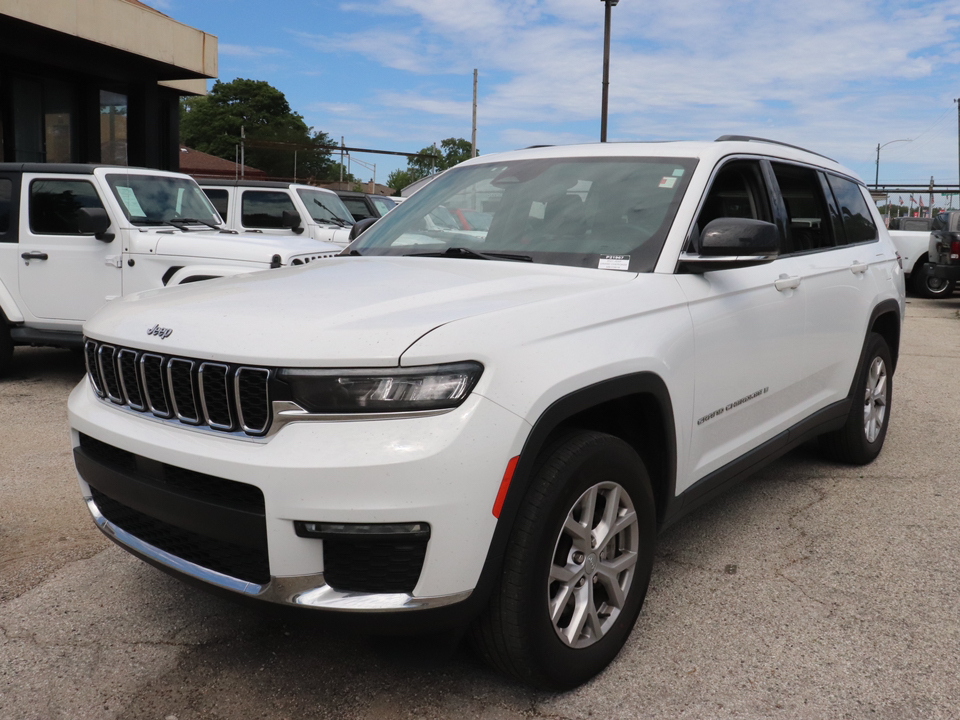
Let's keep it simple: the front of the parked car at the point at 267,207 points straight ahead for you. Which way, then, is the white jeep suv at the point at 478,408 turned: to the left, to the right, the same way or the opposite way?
to the right

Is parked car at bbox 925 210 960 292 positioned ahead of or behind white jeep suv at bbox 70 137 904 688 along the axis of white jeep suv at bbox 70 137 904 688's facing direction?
behind

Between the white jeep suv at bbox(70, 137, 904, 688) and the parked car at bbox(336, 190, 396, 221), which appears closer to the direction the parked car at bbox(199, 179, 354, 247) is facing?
the white jeep suv

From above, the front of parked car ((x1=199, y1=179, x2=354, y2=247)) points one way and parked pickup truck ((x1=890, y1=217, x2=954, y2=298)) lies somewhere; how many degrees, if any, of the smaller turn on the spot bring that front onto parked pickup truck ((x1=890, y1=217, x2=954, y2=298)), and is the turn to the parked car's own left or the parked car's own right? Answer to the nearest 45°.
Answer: approximately 45° to the parked car's own left

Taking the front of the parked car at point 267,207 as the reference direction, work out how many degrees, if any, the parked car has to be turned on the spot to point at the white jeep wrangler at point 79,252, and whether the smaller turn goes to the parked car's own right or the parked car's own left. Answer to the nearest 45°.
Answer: approximately 45° to the parked car's own right

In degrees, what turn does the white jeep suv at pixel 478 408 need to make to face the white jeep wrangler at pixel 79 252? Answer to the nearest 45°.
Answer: approximately 90° to its right

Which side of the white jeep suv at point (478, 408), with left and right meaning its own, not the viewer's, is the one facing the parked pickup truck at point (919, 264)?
back

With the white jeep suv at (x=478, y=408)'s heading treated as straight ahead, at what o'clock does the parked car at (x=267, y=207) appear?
The parked car is roughly at 4 o'clock from the white jeep suv.

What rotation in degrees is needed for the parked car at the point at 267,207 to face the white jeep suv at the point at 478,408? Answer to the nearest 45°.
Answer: approximately 45° to its right

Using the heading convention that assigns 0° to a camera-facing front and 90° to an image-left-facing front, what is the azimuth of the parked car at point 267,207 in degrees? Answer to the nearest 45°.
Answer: approximately 315°

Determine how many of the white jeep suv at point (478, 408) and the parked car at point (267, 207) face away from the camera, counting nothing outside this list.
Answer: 0

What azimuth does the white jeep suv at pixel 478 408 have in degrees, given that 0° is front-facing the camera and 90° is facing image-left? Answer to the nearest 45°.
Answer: approximately 45°
